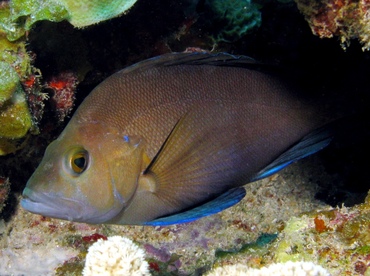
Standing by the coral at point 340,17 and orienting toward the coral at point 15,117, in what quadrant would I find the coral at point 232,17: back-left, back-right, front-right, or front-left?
front-right

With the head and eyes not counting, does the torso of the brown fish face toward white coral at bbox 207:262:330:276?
no

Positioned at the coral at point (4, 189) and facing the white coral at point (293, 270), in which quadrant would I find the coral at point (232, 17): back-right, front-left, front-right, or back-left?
front-left

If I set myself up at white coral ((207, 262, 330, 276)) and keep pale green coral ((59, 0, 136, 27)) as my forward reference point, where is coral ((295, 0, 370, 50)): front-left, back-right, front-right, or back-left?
front-right

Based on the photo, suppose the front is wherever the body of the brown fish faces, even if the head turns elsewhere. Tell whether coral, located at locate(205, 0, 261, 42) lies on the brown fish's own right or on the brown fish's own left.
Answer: on the brown fish's own right

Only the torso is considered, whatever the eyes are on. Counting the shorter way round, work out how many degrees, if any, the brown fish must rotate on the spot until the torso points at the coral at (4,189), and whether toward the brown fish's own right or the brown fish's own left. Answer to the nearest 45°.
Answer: approximately 45° to the brown fish's own right

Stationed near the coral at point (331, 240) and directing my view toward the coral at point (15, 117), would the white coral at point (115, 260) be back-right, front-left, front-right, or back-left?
front-left

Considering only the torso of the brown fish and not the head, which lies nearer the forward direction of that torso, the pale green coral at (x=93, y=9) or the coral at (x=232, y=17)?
the pale green coral

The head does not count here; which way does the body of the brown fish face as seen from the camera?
to the viewer's left

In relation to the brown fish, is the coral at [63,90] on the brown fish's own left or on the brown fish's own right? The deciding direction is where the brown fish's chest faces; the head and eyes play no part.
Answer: on the brown fish's own right

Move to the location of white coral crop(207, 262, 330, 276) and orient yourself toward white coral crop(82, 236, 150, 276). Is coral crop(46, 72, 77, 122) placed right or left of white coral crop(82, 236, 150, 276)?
right

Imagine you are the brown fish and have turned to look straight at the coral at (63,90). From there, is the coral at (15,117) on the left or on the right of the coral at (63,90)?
left

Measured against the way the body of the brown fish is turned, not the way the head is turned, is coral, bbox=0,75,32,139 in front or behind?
in front
